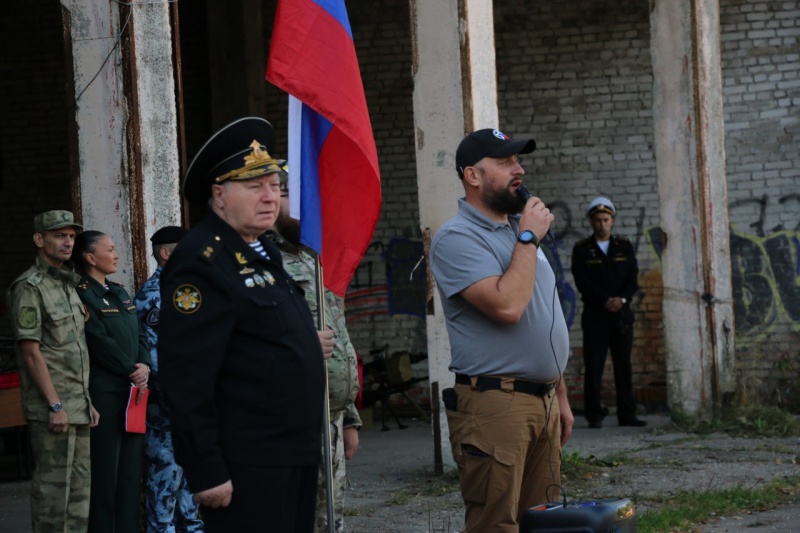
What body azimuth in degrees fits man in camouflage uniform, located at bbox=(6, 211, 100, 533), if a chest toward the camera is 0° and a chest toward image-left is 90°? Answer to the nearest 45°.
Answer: approximately 315°

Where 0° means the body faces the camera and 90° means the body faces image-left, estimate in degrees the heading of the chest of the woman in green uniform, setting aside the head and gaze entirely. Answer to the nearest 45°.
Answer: approximately 315°

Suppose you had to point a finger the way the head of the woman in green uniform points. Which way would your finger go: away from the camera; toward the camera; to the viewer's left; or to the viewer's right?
to the viewer's right
